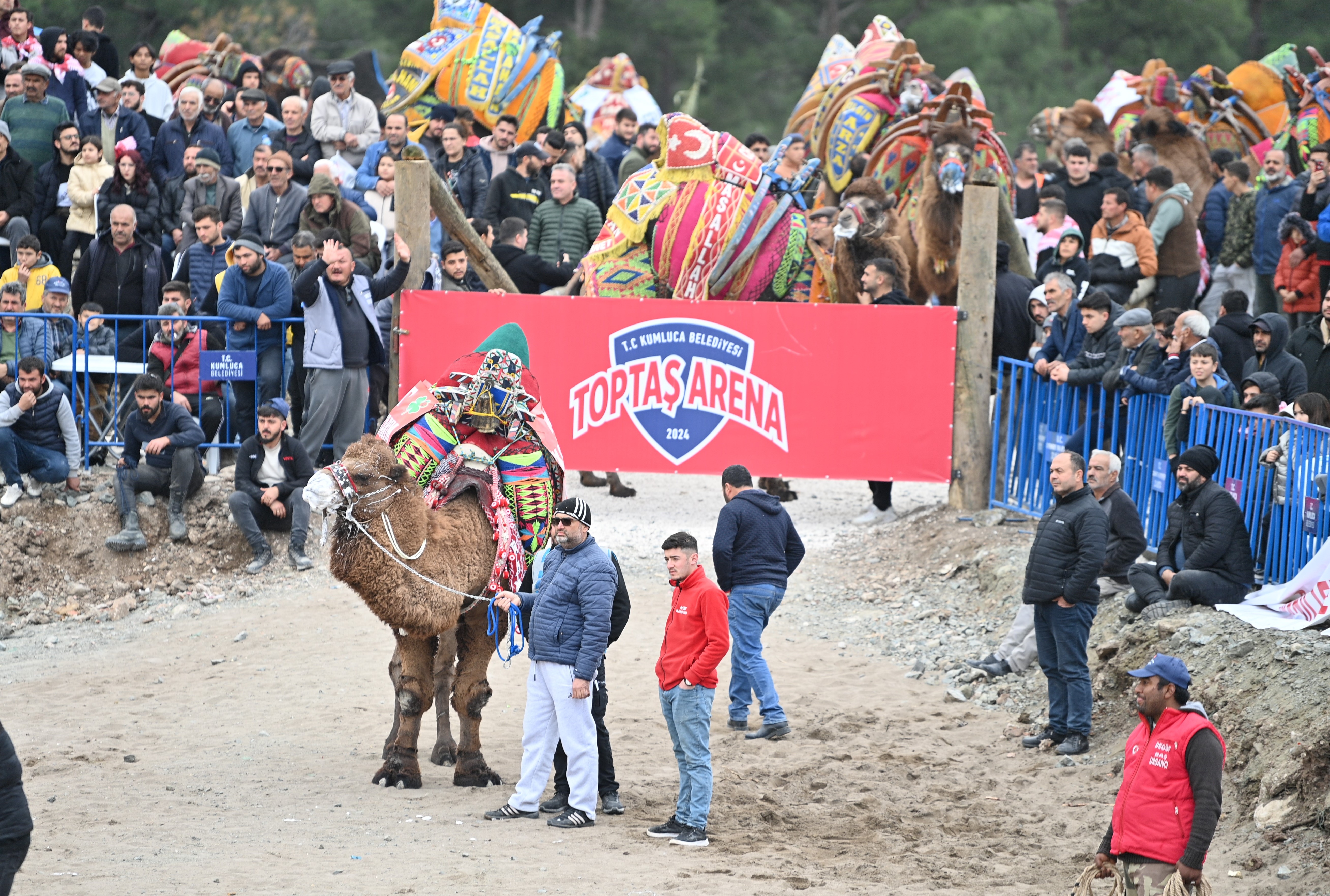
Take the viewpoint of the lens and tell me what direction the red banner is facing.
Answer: facing the viewer

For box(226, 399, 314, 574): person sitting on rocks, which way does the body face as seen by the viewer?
toward the camera

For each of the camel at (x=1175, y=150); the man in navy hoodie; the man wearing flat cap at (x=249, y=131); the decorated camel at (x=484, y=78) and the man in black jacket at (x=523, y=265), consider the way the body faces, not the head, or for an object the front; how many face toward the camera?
1

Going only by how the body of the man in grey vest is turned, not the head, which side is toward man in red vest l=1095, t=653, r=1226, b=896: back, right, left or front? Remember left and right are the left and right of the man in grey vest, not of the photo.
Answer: front

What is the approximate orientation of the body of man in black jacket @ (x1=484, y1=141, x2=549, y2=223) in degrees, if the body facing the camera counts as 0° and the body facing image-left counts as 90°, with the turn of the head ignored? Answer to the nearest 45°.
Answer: approximately 315°

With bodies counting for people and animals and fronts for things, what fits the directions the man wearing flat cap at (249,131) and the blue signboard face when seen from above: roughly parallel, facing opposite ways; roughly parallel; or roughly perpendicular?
roughly parallel

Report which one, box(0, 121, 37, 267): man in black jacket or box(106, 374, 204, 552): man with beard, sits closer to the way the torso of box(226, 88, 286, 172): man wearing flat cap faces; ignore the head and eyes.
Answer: the man with beard

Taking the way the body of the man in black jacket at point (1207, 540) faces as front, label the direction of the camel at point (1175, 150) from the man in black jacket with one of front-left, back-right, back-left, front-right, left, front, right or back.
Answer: back-right

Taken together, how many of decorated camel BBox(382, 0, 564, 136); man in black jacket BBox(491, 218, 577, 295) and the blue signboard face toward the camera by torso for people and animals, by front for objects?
1

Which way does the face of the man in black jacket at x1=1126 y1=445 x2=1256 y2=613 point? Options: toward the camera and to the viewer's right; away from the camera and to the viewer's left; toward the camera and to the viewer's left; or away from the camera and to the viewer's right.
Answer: toward the camera and to the viewer's left

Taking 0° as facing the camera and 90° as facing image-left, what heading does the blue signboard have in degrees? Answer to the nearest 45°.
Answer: approximately 0°

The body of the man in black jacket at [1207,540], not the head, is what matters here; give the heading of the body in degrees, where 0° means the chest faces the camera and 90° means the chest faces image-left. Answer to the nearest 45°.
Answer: approximately 45°

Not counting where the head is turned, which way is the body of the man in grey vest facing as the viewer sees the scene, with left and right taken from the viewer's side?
facing the viewer and to the right of the viewer

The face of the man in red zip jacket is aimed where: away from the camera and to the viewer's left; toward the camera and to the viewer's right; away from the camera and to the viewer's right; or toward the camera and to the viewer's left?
toward the camera and to the viewer's left

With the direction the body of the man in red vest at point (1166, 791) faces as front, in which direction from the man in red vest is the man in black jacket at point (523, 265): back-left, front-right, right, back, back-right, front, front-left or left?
right

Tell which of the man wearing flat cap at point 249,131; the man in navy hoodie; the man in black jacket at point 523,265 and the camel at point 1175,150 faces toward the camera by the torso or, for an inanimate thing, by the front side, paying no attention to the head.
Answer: the man wearing flat cap
